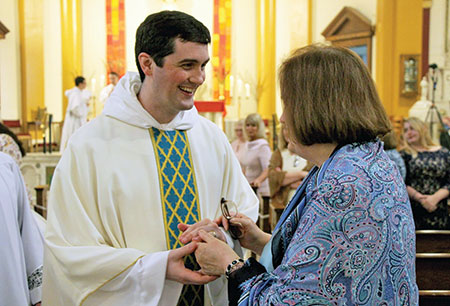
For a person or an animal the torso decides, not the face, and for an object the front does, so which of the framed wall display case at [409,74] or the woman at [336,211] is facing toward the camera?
the framed wall display case

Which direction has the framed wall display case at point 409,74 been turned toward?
toward the camera

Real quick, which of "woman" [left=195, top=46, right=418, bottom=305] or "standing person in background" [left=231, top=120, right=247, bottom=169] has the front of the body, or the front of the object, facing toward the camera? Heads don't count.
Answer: the standing person in background

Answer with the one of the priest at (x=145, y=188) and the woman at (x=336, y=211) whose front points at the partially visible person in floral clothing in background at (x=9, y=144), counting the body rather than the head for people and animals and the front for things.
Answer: the woman

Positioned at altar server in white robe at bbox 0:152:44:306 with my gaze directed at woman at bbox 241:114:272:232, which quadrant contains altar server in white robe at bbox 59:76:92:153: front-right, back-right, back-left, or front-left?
front-left

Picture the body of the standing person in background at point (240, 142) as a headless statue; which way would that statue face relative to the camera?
toward the camera

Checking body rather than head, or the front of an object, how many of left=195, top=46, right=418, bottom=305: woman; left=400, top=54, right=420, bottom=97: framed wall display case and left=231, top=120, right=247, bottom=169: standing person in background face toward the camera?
2

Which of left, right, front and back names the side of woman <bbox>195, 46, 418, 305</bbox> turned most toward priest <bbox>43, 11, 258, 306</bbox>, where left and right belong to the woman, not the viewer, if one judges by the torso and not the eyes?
front

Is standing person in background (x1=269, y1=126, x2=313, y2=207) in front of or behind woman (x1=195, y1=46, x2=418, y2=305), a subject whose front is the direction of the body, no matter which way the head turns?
in front

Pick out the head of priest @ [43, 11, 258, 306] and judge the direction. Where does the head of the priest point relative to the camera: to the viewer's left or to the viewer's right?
to the viewer's right

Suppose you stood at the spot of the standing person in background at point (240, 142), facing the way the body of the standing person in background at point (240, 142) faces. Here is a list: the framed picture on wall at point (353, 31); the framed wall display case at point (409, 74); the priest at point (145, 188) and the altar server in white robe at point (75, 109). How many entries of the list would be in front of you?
1

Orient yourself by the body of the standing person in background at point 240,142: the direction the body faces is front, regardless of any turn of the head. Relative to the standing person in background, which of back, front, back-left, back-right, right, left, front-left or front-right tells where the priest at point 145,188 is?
front

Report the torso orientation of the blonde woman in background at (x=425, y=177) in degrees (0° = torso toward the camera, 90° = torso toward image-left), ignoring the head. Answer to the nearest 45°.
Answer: approximately 45°
